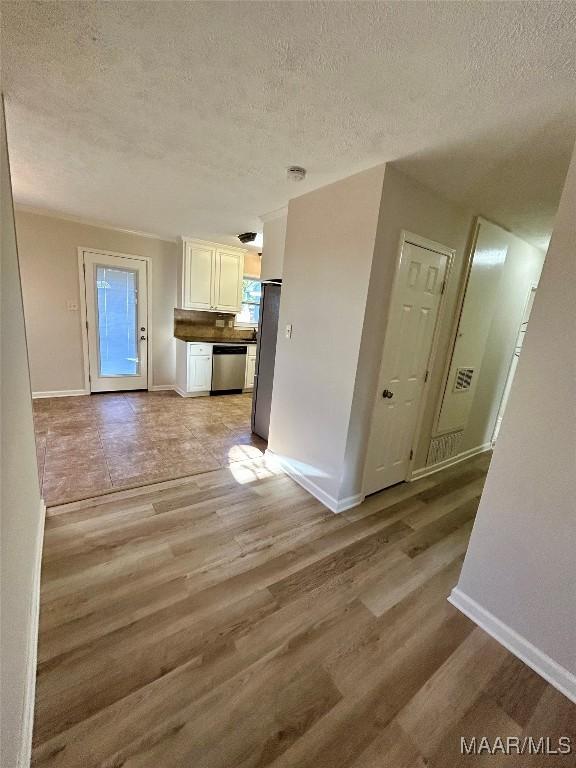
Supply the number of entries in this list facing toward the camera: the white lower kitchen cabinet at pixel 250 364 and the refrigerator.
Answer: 1

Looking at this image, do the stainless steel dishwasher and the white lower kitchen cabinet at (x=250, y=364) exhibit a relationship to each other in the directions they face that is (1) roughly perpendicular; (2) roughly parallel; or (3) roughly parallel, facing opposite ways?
roughly parallel

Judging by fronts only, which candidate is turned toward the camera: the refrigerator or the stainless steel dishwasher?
the stainless steel dishwasher

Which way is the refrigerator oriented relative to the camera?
to the viewer's left

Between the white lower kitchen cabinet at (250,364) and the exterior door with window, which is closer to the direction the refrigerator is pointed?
the exterior door with window

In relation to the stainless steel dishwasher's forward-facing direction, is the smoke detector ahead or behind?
ahead

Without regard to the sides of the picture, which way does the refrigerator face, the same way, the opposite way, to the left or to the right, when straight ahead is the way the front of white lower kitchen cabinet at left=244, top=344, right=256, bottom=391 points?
to the right

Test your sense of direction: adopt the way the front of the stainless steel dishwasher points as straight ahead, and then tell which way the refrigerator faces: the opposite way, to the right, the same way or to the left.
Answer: to the right

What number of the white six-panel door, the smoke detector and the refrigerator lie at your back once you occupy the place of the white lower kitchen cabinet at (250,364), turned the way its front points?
0

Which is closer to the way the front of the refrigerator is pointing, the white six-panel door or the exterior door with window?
the exterior door with window

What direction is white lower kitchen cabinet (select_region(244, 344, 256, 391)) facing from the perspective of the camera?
toward the camera

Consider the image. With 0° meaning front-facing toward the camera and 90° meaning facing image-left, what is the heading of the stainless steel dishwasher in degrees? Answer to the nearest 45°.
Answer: approximately 0°

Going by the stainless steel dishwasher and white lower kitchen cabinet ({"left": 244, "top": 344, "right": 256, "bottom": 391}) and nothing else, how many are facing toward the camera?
2

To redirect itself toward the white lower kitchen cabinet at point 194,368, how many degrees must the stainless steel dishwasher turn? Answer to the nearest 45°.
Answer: approximately 90° to its right

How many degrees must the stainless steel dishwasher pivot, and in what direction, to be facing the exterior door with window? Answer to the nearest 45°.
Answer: approximately 90° to its right

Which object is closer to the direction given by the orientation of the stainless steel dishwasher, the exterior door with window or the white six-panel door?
the white six-panel door

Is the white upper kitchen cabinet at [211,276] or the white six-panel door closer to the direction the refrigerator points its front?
the white upper kitchen cabinet

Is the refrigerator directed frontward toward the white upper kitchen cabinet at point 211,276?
no

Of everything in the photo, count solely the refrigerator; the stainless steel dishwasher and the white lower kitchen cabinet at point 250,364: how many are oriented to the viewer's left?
1
